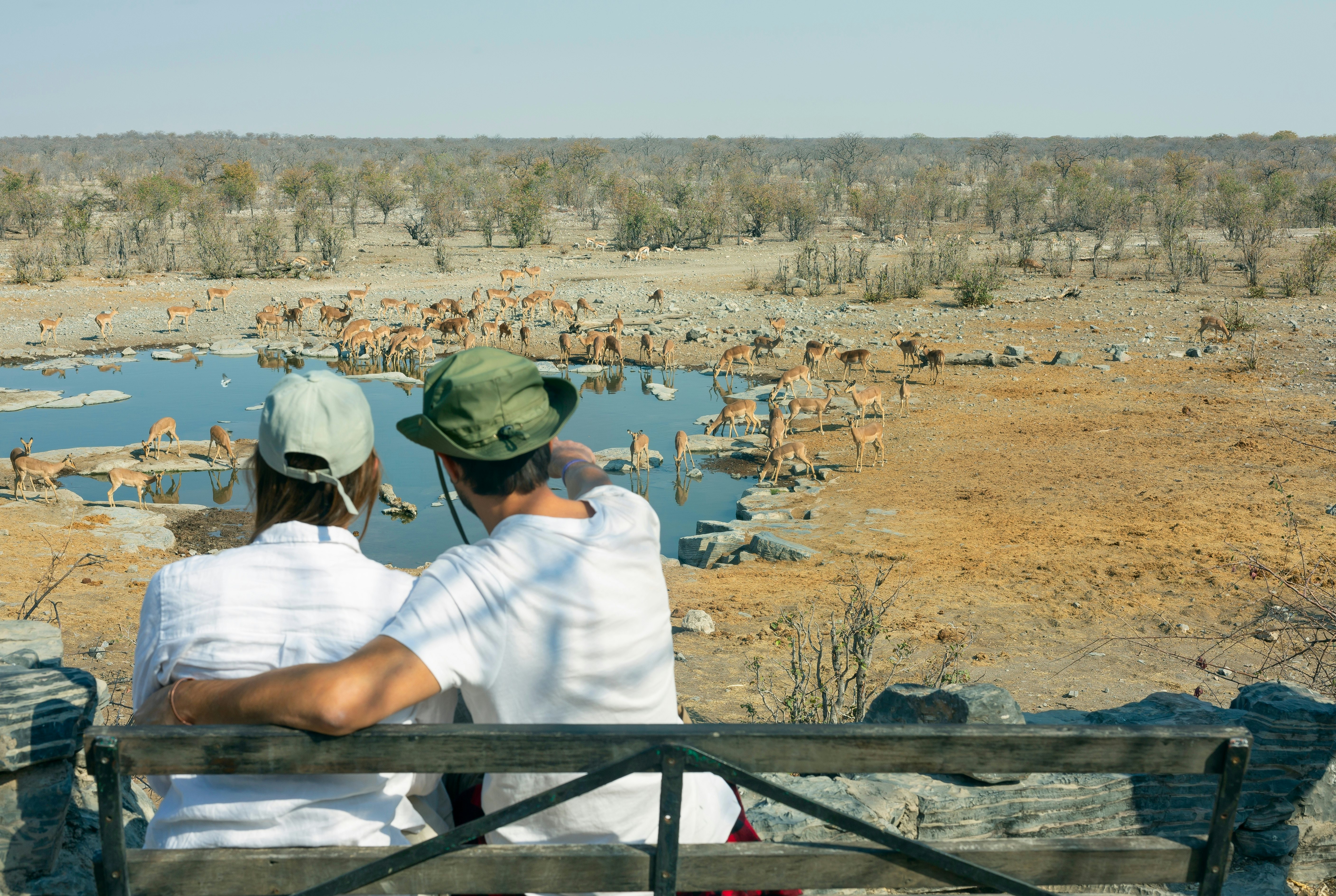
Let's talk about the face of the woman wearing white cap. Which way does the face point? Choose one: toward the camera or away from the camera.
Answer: away from the camera
